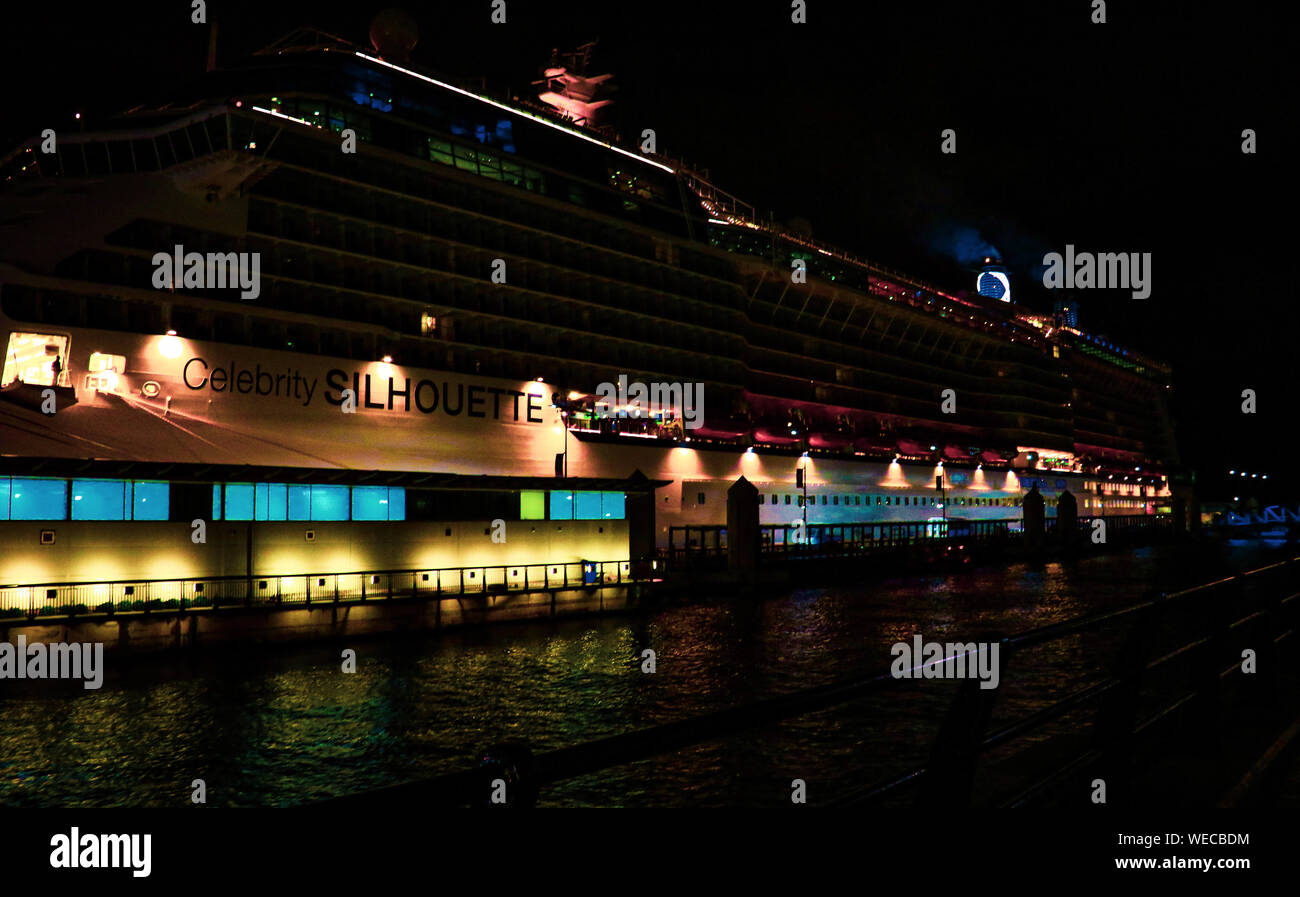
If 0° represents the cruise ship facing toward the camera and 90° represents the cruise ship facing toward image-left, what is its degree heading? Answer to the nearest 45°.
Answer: approximately 45°

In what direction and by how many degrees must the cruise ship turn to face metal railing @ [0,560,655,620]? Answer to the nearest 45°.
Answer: approximately 45° to its left

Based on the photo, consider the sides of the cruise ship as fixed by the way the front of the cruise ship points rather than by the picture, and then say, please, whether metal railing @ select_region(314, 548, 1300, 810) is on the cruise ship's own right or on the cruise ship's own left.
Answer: on the cruise ship's own left
